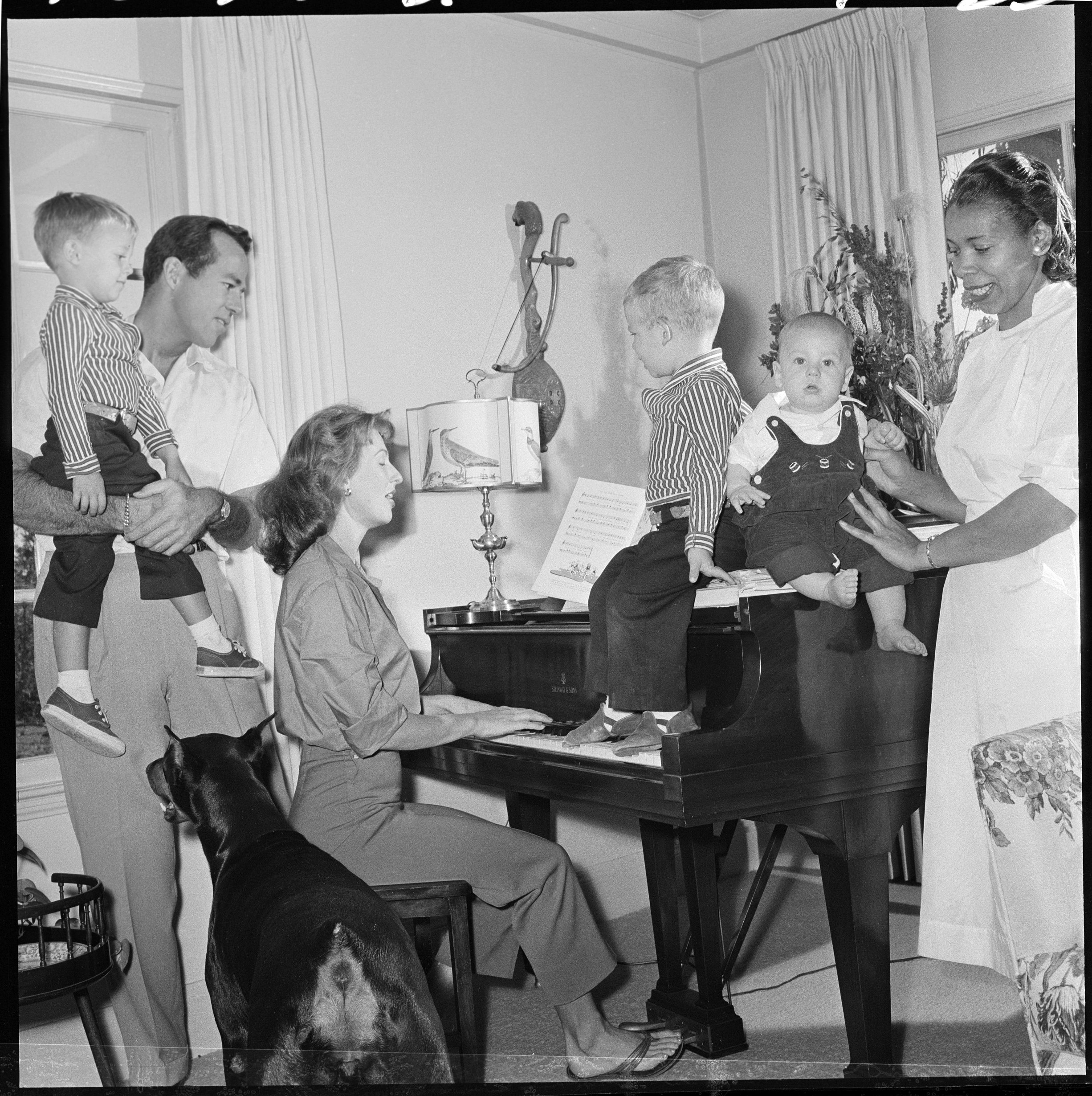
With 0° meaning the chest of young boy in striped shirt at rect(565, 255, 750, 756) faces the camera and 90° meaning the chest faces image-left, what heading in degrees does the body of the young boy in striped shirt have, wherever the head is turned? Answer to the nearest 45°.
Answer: approximately 90°

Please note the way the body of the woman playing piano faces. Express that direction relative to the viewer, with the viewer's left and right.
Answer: facing to the right of the viewer

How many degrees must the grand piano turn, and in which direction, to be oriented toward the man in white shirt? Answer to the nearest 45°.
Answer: approximately 45° to its right

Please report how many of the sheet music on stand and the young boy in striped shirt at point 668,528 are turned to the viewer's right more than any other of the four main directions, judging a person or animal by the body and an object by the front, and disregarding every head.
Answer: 0

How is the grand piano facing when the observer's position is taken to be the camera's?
facing the viewer and to the left of the viewer

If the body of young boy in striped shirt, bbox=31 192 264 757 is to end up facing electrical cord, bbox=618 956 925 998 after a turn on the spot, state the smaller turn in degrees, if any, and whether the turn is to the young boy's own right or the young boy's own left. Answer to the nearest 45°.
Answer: approximately 45° to the young boy's own left

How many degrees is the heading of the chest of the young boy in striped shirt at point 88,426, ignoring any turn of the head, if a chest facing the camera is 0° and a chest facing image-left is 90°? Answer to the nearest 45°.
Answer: approximately 315°

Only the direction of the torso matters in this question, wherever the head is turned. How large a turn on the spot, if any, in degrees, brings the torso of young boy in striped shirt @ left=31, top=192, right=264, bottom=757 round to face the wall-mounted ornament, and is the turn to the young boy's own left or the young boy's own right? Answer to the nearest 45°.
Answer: approximately 45° to the young boy's own left

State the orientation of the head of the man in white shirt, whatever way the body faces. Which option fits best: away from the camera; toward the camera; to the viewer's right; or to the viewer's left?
to the viewer's right

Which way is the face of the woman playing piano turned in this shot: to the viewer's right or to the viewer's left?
to the viewer's right

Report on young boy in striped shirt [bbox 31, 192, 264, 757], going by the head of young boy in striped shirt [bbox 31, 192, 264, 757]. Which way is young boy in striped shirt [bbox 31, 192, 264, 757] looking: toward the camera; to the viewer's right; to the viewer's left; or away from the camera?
to the viewer's right

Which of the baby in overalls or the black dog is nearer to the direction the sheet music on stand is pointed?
the black dog
